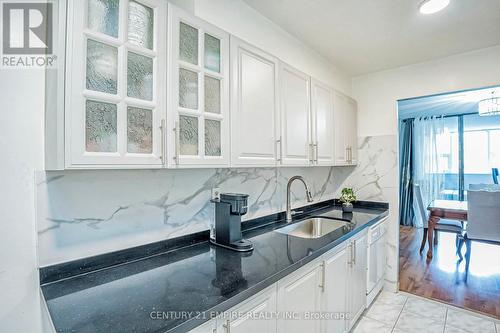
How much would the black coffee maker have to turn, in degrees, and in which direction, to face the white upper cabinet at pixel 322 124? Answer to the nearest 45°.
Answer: approximately 90° to its left

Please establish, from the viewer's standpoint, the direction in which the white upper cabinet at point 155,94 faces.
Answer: facing the viewer and to the right of the viewer

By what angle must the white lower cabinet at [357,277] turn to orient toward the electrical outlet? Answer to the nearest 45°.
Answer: approximately 90° to its right

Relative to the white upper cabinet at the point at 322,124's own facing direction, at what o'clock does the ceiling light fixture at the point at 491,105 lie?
The ceiling light fixture is roughly at 9 o'clock from the white upper cabinet.

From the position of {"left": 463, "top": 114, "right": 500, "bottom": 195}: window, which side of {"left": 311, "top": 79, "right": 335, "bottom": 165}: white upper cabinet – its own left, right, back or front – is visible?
left

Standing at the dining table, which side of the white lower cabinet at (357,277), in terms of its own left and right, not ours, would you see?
left

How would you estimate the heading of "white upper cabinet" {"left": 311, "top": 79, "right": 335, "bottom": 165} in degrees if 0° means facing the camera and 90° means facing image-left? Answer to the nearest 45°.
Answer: approximately 315°

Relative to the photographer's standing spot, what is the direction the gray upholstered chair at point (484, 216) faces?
facing away from the viewer

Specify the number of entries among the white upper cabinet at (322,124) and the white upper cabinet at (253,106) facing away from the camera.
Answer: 0
